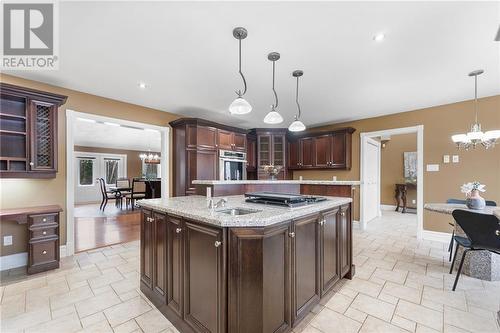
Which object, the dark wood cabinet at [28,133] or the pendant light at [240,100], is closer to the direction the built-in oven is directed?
the pendant light

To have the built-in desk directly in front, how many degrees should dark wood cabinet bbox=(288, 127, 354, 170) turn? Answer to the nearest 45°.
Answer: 0° — it already faces it

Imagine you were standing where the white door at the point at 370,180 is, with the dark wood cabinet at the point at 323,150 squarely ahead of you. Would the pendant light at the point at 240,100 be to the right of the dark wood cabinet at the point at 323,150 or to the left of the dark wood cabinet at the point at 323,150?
left

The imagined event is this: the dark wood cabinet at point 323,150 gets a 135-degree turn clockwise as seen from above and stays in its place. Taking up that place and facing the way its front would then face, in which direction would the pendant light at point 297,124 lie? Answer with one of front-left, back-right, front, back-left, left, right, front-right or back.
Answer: back

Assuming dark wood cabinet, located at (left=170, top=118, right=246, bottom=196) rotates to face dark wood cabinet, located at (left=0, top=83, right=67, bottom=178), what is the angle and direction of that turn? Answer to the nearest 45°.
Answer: approximately 90° to its right

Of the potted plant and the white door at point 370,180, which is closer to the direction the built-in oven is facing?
the potted plant

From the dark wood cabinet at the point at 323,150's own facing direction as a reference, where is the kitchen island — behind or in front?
in front

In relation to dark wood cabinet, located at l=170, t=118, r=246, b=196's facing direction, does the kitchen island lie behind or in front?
in front

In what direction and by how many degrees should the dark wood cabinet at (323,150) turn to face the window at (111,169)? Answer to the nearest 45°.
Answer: approximately 45° to its right

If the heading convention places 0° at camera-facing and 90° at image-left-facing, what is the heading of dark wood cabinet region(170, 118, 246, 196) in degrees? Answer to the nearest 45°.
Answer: approximately 315°

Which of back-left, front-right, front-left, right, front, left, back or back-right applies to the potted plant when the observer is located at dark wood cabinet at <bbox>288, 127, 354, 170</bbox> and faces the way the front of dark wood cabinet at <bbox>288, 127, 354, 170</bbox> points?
left

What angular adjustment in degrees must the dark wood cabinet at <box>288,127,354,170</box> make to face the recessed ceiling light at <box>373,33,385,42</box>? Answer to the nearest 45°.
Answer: approximately 45° to its left

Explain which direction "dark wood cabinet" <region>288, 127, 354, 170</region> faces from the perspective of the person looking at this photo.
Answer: facing the viewer and to the left of the viewer
